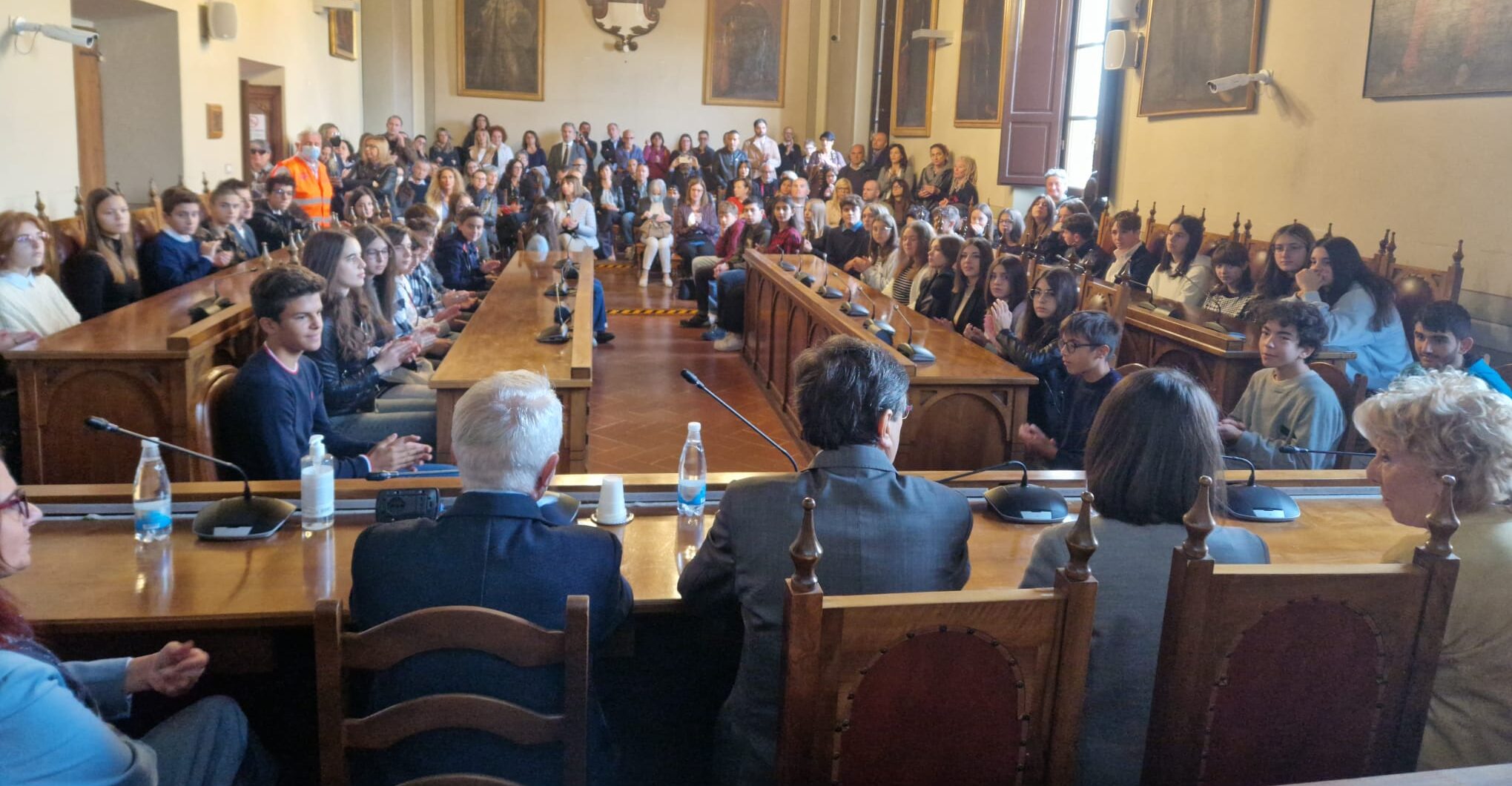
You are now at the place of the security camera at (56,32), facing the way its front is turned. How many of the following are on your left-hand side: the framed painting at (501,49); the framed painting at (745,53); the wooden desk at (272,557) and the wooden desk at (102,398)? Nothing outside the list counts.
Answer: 2

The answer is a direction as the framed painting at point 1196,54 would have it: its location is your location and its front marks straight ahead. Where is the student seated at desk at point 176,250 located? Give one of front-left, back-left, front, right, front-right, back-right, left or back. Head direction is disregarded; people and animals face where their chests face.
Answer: front

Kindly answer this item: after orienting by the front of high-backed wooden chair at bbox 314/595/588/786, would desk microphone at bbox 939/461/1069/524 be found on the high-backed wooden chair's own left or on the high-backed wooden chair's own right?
on the high-backed wooden chair's own right

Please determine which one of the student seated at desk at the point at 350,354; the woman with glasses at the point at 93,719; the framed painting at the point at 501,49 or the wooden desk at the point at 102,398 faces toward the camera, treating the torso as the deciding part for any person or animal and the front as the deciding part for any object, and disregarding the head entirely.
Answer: the framed painting

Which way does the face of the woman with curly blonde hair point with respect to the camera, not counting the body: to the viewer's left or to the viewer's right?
to the viewer's left

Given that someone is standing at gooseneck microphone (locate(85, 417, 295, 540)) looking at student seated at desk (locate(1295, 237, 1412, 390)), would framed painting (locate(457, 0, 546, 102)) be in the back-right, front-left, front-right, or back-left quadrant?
front-left

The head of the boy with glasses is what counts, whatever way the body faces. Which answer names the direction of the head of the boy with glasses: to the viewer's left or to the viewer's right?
to the viewer's left

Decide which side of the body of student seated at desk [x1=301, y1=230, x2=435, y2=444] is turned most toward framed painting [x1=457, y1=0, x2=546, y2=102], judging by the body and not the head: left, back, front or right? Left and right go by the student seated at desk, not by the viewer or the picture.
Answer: left

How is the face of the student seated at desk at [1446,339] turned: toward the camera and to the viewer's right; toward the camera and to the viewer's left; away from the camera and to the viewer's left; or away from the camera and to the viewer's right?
toward the camera and to the viewer's left

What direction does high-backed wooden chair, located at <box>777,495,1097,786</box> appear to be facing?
away from the camera

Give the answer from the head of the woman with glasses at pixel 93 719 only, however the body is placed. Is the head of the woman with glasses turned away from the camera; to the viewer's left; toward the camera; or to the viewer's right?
to the viewer's right

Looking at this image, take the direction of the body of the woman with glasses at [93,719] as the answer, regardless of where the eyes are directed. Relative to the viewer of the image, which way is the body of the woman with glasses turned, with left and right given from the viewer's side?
facing to the right of the viewer

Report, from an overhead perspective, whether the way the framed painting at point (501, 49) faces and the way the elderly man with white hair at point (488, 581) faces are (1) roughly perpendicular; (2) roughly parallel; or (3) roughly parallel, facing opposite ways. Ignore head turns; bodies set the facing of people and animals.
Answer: roughly parallel, facing opposite ways

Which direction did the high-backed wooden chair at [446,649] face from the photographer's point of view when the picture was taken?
facing away from the viewer
